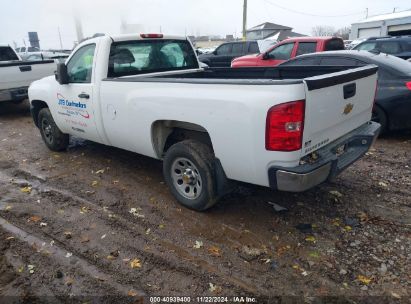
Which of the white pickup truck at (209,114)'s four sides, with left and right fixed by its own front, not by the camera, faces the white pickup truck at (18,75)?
front

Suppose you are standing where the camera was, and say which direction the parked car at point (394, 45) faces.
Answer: facing to the left of the viewer

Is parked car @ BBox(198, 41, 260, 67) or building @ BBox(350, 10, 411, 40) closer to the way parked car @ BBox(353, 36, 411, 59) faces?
the parked car

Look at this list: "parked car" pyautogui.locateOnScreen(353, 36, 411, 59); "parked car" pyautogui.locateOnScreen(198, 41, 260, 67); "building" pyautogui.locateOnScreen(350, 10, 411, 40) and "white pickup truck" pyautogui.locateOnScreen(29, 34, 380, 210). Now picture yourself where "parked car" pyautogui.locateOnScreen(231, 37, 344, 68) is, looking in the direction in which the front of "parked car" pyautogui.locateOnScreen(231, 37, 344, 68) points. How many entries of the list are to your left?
1

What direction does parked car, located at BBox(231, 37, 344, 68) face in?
to the viewer's left

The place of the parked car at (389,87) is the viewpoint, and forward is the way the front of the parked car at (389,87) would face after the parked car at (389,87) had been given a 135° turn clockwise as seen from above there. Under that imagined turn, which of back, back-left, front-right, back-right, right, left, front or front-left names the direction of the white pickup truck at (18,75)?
back

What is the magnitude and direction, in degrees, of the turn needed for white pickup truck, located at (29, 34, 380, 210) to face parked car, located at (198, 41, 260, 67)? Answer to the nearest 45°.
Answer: approximately 45° to its right

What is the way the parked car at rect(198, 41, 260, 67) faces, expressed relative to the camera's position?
facing to the left of the viewer
